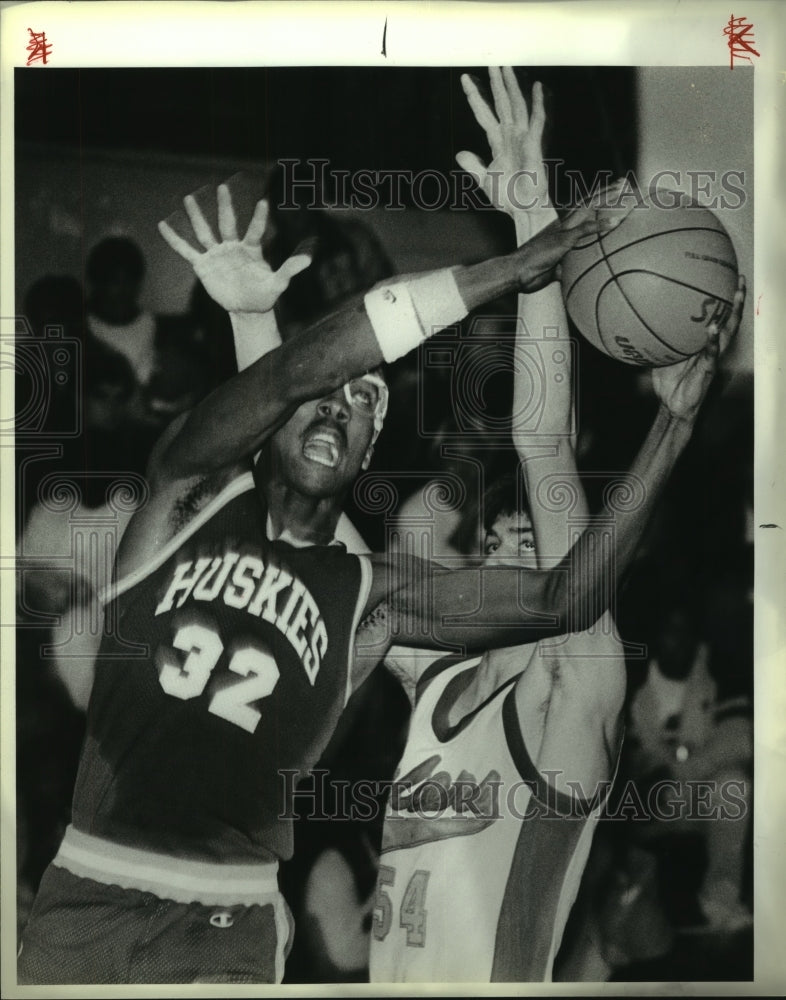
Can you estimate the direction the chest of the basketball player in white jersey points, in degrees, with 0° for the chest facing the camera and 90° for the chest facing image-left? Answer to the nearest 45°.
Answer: approximately 45°
